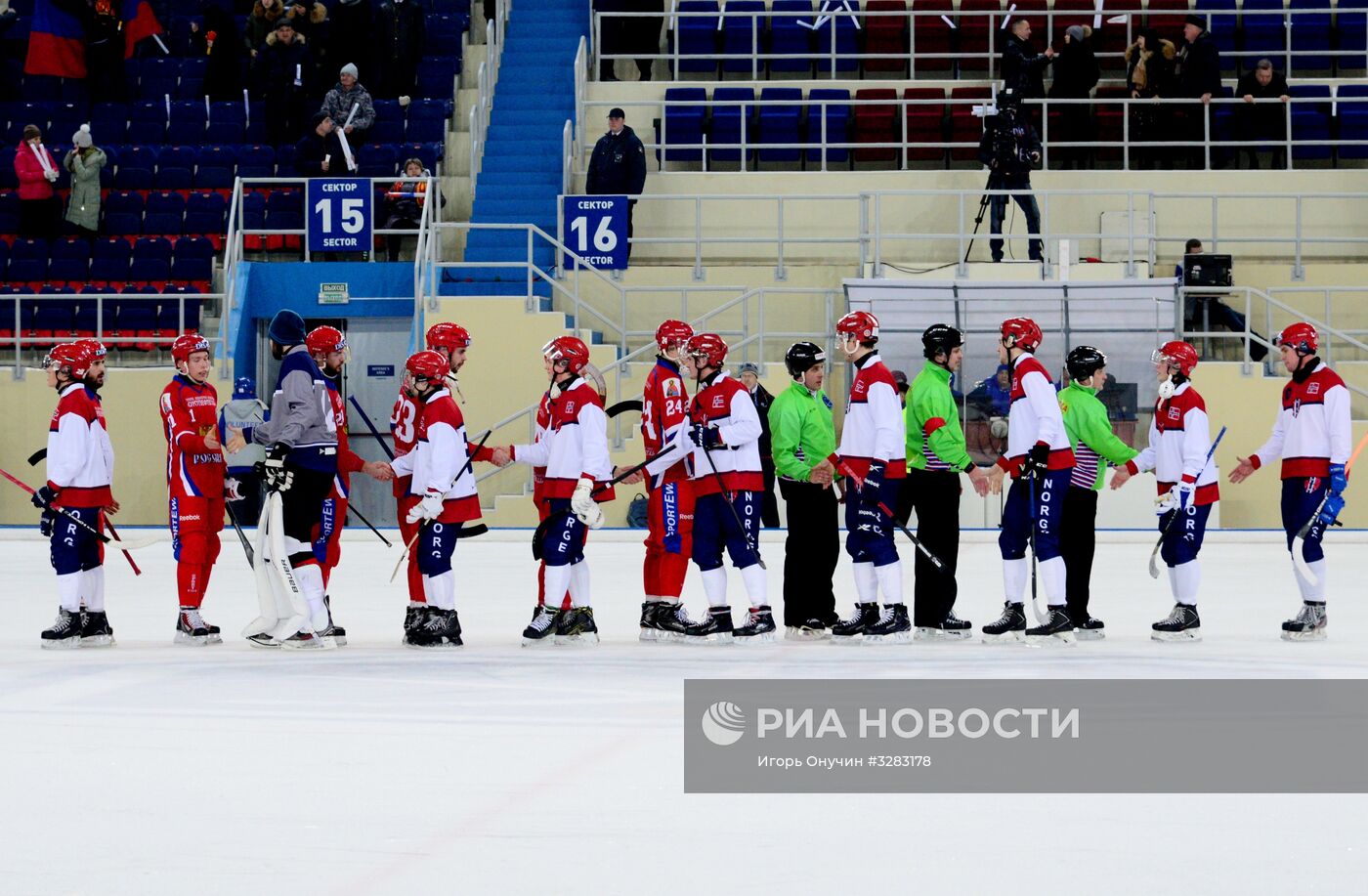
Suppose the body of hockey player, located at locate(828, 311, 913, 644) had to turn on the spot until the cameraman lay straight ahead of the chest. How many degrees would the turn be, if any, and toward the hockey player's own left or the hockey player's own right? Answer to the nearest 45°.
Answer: approximately 90° to the hockey player's own right

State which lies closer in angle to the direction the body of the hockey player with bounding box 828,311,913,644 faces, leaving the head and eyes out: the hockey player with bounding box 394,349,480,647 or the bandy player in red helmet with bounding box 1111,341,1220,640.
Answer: the hockey player

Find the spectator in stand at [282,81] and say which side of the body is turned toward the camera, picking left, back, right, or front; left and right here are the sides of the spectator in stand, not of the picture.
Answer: front

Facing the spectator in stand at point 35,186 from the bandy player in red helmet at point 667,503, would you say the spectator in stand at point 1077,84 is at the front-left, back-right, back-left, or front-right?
front-right

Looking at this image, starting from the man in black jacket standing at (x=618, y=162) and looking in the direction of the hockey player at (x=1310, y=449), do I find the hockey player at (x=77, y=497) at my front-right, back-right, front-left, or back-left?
front-right

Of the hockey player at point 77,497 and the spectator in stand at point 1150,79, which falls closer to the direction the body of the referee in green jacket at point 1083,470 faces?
the spectator in stand

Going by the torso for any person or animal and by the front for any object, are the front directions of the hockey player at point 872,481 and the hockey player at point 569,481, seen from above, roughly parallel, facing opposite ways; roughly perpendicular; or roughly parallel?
roughly parallel

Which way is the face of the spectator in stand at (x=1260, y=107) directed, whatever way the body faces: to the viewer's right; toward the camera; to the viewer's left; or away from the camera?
toward the camera

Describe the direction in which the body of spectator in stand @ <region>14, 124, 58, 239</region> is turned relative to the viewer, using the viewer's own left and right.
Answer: facing the viewer and to the right of the viewer

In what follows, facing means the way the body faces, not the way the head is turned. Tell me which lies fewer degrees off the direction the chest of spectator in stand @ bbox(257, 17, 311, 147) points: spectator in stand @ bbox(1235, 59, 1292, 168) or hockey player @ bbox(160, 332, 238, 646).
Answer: the hockey player

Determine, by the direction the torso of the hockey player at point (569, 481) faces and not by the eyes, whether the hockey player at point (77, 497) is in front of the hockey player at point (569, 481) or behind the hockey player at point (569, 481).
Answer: in front

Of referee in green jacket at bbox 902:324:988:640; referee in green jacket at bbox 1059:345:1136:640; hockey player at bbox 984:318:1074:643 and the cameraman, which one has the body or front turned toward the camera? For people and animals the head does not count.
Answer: the cameraman

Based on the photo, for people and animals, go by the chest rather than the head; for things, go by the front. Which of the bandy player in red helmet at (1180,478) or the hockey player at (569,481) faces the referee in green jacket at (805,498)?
the bandy player in red helmet

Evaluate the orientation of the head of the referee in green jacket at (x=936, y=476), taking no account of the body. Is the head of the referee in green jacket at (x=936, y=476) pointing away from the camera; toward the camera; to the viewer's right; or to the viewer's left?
to the viewer's right

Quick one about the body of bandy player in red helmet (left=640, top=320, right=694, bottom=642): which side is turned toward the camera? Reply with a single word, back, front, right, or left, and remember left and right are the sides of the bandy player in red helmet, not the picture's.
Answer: right

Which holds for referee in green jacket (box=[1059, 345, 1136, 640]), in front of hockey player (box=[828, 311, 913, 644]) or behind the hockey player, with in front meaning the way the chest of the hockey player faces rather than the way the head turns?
behind

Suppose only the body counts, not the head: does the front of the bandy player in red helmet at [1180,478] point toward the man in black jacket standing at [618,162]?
no

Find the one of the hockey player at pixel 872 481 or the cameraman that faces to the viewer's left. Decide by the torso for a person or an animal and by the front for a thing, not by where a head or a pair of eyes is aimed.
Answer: the hockey player

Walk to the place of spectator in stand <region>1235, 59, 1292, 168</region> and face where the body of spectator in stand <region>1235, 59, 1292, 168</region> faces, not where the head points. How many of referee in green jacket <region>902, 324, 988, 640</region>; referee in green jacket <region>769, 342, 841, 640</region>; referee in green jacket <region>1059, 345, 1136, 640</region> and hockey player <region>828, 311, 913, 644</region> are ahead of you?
4

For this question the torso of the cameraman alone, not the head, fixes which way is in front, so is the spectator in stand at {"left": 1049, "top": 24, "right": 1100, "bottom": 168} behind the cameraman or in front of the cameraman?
behind

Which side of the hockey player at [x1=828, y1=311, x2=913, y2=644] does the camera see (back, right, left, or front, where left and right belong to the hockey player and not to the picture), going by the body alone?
left

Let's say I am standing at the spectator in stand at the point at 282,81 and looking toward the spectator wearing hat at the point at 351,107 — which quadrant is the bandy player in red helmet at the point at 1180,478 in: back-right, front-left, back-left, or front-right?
front-right
